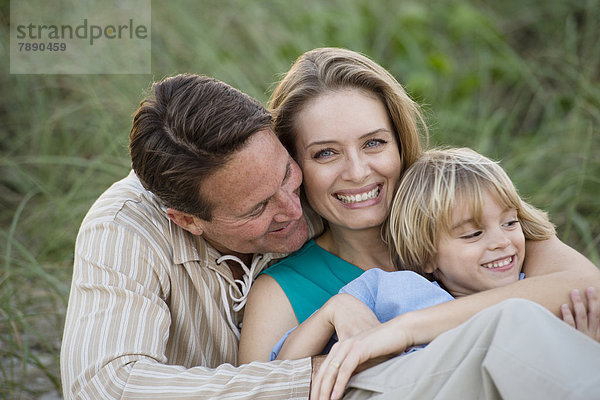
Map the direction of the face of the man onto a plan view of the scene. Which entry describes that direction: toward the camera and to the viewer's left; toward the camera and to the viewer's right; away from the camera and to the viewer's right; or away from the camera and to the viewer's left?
toward the camera and to the viewer's right

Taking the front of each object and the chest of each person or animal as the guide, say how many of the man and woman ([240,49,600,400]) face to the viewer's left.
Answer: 0

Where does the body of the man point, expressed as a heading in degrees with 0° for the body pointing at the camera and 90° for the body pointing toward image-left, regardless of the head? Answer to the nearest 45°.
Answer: approximately 315°

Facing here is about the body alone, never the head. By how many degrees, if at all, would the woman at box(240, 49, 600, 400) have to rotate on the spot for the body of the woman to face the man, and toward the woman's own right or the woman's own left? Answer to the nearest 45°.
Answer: approximately 45° to the woman's own right

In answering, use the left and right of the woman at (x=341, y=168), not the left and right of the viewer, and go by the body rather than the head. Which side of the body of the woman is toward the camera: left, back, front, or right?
front
